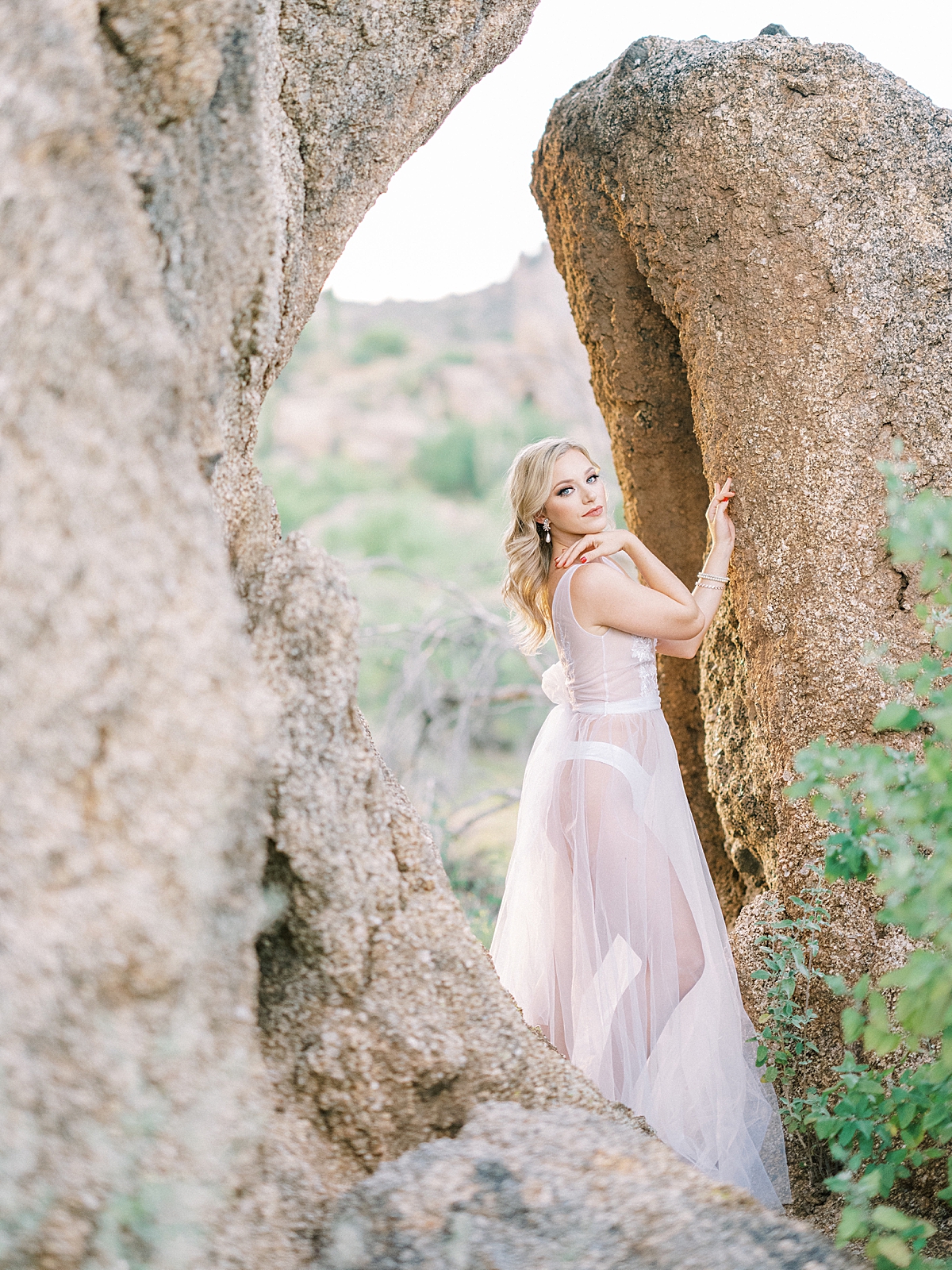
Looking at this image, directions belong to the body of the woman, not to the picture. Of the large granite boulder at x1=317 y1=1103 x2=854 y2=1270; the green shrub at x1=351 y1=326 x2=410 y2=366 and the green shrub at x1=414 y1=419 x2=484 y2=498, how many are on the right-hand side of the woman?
1

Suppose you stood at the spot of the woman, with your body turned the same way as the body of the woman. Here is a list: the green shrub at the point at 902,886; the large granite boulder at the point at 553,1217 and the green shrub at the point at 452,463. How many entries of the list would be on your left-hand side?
1

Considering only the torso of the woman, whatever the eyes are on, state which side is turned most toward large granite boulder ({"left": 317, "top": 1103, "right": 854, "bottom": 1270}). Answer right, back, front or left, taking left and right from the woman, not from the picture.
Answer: right

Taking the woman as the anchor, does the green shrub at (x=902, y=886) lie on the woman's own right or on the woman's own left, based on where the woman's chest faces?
on the woman's own right

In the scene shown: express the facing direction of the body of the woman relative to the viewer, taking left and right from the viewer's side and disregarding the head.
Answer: facing to the right of the viewer
